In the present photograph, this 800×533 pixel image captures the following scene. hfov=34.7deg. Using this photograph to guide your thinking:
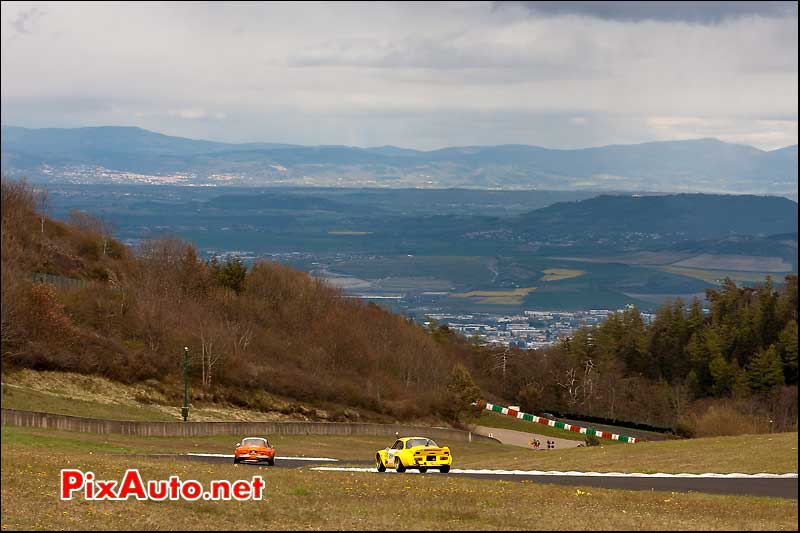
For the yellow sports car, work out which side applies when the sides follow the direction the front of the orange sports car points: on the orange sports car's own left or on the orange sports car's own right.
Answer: on the orange sports car's own right

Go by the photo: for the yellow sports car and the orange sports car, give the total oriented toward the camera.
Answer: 0

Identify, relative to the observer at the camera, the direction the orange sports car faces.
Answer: facing away from the viewer

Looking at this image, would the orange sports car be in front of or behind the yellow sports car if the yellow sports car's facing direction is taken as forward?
in front

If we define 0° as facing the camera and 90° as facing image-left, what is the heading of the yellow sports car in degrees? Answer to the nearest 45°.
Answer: approximately 135°
